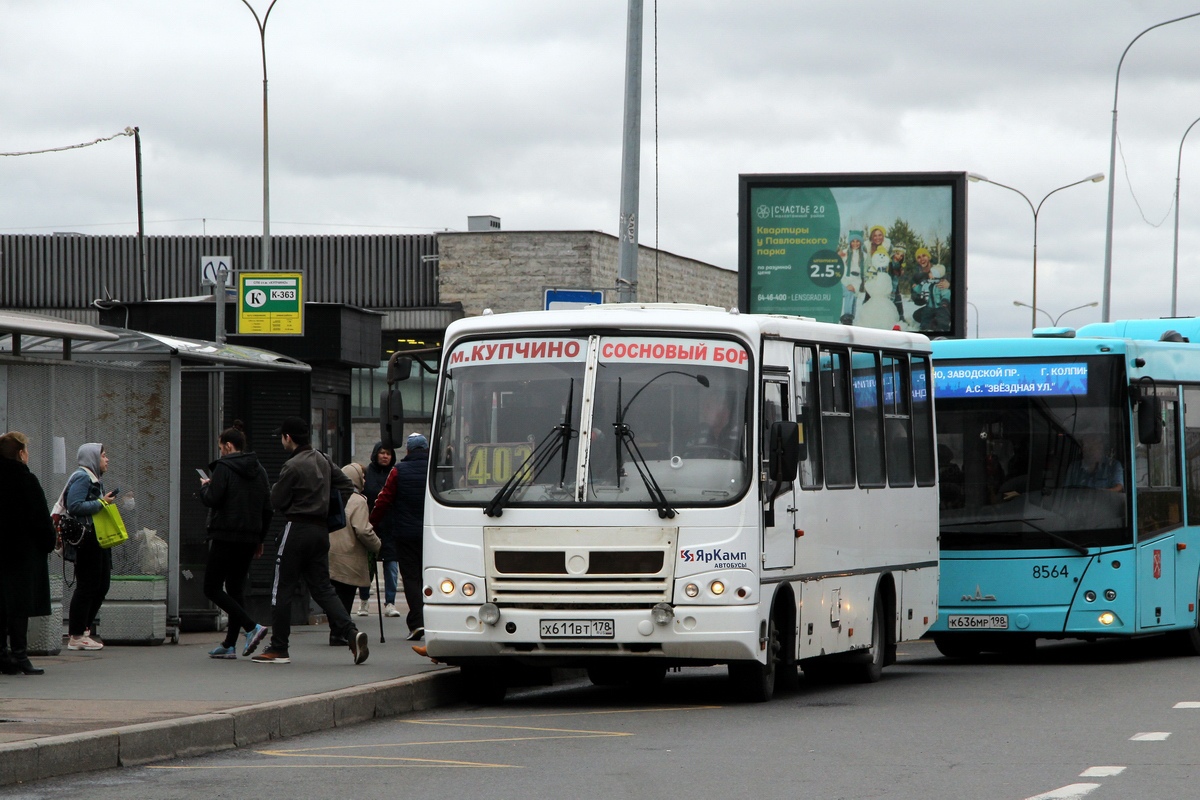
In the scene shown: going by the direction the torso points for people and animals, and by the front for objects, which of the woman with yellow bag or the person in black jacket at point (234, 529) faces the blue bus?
the woman with yellow bag

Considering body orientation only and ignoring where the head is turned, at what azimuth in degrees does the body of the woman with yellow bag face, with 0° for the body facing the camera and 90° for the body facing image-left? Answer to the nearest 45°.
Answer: approximately 270°

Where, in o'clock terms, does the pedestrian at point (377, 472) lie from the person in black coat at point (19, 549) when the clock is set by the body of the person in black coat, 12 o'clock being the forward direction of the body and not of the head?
The pedestrian is roughly at 10 o'clock from the person in black coat.

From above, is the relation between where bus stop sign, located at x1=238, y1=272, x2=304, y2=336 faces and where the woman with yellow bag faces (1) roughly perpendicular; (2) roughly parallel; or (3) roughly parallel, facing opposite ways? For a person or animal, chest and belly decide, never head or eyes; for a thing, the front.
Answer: roughly perpendicular

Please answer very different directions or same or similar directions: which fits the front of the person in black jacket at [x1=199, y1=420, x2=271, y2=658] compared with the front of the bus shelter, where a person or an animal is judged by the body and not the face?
very different directions
